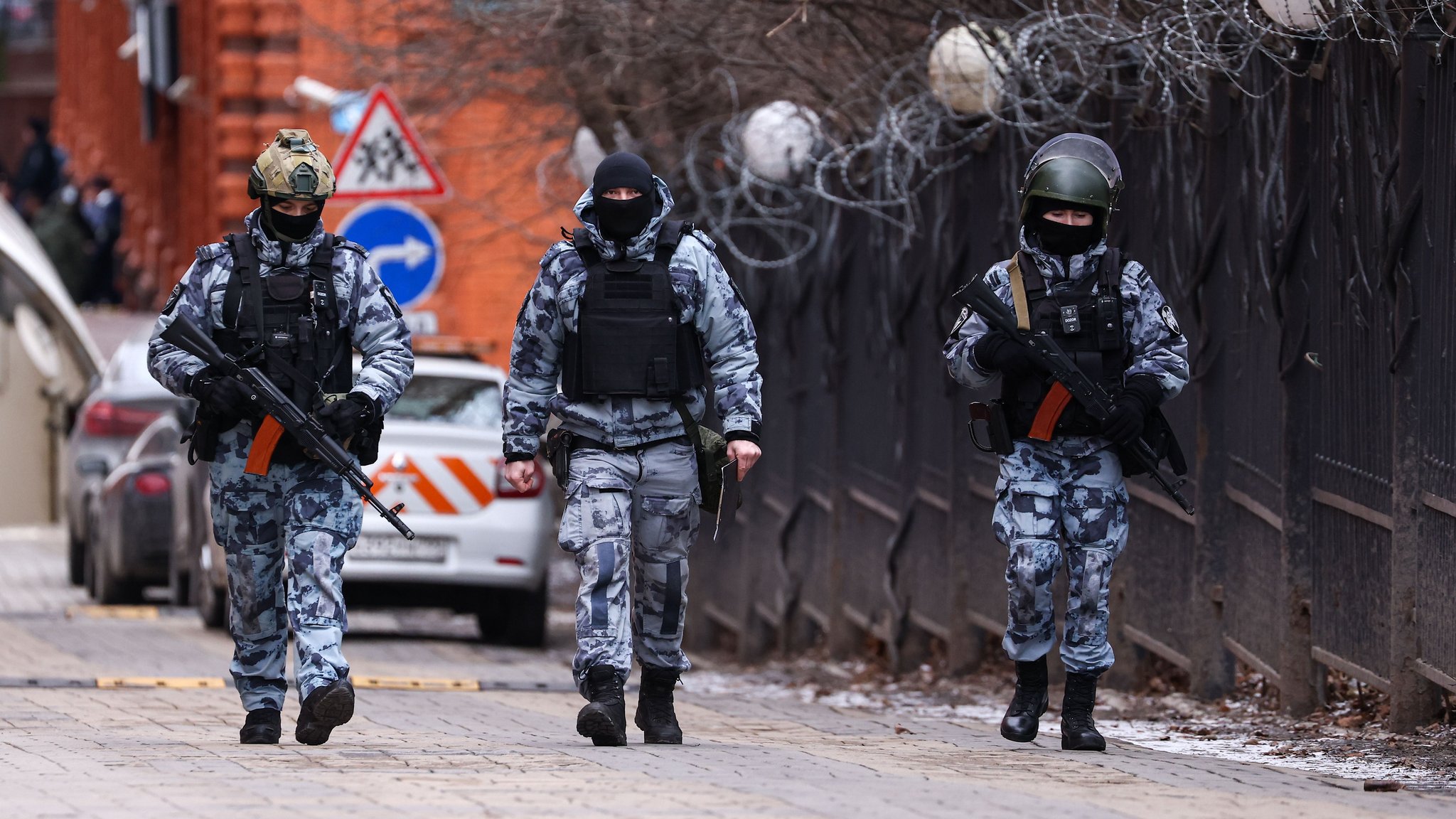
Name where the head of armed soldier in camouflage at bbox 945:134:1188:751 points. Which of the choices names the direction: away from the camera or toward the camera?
toward the camera

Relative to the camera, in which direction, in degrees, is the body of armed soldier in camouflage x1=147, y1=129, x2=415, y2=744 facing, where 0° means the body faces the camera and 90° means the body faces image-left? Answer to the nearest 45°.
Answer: approximately 0°

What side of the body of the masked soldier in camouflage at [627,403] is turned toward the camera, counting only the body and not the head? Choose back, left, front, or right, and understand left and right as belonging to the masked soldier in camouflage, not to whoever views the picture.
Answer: front

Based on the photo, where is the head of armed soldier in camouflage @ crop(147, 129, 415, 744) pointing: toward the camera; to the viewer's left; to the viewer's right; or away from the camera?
toward the camera

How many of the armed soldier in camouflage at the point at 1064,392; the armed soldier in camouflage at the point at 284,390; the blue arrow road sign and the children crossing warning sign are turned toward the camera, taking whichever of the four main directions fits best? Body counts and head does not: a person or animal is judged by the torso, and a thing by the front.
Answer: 4

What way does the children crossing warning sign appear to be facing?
toward the camera

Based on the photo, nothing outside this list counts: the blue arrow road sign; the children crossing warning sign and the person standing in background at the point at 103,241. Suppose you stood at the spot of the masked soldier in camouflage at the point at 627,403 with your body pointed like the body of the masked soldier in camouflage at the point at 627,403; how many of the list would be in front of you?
0

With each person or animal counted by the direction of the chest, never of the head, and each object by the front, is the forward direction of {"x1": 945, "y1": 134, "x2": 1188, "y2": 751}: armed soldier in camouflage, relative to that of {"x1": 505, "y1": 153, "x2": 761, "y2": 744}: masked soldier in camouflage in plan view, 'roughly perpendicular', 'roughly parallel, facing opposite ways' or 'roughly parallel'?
roughly parallel

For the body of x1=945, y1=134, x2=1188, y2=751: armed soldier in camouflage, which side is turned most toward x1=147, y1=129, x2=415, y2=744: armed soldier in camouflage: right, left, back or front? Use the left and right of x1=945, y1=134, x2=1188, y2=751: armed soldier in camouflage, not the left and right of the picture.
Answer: right

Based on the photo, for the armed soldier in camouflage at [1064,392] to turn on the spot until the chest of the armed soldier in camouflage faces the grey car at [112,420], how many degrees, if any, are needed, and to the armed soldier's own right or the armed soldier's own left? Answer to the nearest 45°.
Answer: approximately 135° to the armed soldier's own right

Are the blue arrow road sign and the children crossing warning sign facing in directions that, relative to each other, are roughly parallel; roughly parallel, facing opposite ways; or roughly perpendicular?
roughly parallel

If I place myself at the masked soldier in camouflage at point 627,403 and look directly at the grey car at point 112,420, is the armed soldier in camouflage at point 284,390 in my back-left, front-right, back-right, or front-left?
front-left

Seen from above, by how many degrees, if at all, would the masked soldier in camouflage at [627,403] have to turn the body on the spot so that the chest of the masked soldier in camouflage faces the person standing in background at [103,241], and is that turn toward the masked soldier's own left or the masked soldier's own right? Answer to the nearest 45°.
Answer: approximately 180°

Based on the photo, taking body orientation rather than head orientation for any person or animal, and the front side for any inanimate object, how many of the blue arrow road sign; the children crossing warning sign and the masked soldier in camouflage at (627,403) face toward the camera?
3

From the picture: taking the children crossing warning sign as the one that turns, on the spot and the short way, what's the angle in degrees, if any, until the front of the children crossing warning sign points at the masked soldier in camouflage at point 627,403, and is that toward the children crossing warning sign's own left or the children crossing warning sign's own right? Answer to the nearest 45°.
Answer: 0° — it already faces them

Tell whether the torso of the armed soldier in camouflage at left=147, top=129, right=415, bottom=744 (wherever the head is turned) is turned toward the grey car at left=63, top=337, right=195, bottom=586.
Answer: no

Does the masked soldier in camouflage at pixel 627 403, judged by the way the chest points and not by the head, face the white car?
no
